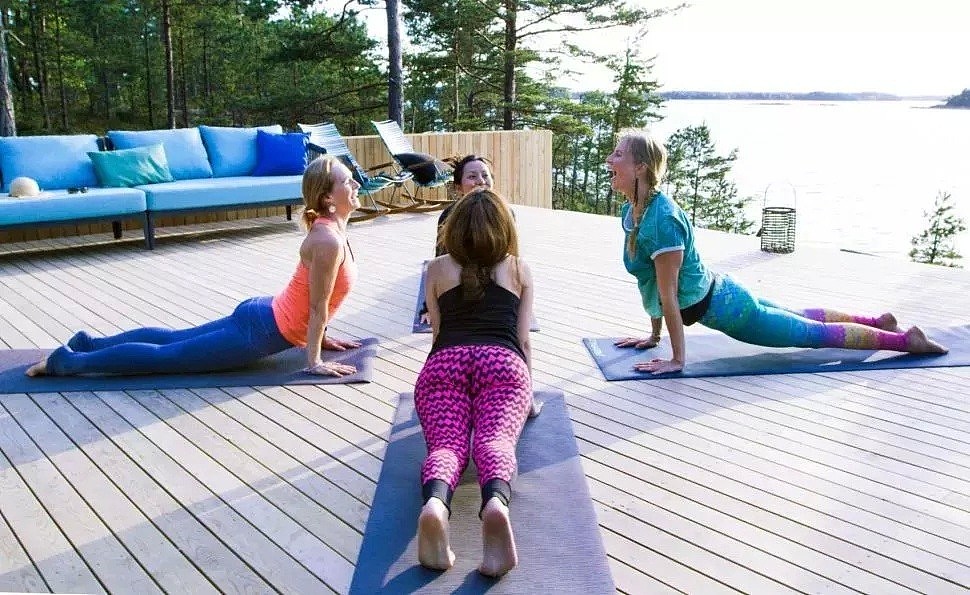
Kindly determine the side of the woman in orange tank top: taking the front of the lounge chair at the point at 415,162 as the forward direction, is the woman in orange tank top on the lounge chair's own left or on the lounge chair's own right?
on the lounge chair's own right

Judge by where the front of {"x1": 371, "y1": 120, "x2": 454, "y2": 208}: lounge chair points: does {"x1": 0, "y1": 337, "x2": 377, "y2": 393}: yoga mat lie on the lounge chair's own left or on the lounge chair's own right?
on the lounge chair's own right

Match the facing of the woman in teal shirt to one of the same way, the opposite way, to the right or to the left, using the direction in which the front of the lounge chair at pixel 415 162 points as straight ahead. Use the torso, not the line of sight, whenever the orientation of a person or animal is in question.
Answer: the opposite way

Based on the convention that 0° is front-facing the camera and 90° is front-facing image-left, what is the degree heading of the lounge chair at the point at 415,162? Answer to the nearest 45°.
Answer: approximately 315°

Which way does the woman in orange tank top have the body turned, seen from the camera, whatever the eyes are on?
to the viewer's right

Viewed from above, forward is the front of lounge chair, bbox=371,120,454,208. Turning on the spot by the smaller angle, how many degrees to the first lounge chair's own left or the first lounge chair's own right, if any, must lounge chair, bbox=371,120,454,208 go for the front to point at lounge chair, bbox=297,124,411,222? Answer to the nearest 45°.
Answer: approximately 135° to the first lounge chair's own right

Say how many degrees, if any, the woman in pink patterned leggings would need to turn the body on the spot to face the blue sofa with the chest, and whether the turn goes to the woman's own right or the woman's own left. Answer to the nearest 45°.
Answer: approximately 45° to the woman's own left

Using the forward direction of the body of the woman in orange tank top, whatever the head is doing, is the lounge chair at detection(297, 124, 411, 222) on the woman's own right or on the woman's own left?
on the woman's own left

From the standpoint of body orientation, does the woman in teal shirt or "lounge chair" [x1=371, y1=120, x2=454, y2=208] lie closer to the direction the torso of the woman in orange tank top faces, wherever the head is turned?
the woman in teal shirt

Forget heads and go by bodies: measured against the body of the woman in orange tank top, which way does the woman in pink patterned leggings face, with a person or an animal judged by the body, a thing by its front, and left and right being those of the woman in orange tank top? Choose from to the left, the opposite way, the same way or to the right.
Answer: to the left

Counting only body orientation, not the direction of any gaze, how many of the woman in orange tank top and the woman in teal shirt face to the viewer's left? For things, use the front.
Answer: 1

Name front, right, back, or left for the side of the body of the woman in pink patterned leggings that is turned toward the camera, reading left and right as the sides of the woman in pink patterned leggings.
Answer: back

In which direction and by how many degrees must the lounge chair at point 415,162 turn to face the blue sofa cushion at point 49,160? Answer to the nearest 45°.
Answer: approximately 90° to its right

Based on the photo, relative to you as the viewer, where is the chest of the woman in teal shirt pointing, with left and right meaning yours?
facing to the left of the viewer
